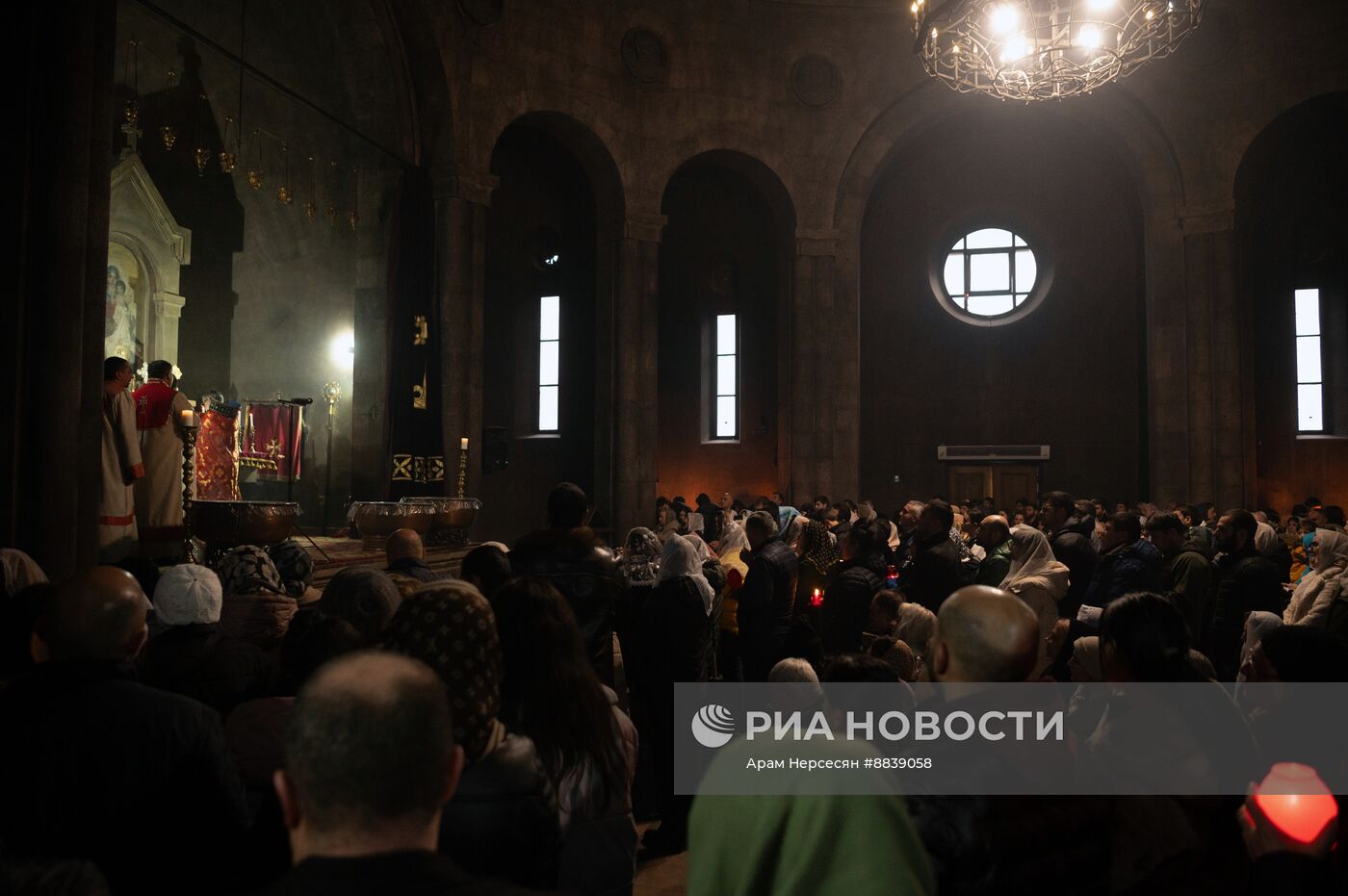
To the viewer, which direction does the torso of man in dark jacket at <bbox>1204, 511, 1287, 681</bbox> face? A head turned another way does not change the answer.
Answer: to the viewer's left

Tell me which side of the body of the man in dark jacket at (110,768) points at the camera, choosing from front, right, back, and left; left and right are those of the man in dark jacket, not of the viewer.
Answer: back

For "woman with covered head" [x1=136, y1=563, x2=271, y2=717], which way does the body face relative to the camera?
away from the camera

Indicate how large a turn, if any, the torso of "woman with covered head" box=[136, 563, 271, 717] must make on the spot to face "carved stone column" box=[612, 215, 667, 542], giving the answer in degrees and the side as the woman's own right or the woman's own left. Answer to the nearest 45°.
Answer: approximately 45° to the woman's own right

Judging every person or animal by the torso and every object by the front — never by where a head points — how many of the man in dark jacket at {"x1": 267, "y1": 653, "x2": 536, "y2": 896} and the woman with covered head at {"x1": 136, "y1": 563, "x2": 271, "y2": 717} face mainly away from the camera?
2

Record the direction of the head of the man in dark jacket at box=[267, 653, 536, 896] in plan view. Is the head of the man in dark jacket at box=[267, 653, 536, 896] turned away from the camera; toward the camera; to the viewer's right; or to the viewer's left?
away from the camera

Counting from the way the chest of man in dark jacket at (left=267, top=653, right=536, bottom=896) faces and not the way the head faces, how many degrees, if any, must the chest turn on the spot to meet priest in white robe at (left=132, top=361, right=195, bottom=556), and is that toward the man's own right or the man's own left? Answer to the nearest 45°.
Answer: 0° — they already face them

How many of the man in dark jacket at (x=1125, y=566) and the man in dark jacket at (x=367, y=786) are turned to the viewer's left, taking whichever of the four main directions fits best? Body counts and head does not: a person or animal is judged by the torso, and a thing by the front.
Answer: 1

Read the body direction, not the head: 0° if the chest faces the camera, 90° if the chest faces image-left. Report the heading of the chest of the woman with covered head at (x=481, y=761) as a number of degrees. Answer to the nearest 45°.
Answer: approximately 135°

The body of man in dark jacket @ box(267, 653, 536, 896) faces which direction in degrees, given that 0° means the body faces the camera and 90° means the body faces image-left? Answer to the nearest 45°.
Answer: approximately 180°

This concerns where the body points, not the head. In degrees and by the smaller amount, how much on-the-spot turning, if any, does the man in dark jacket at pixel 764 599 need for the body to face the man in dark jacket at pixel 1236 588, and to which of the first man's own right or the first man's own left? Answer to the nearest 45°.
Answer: approximately 135° to the first man's own right

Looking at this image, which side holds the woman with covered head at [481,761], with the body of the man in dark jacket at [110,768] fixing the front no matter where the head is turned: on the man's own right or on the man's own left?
on the man's own right
